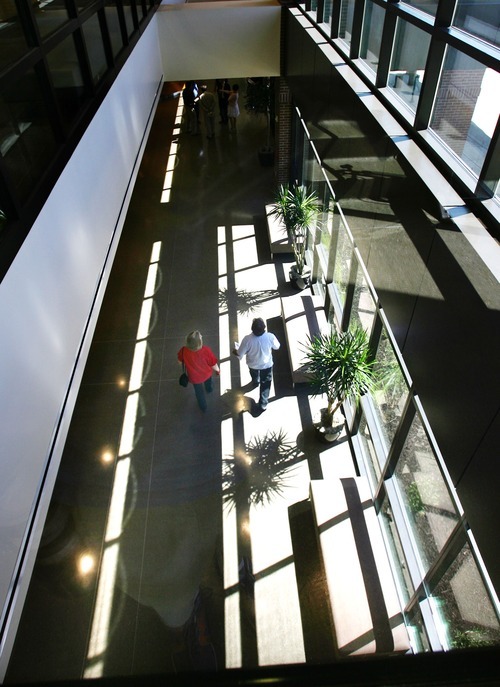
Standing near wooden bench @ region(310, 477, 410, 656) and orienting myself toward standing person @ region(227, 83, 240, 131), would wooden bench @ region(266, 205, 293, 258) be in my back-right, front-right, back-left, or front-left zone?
front-right

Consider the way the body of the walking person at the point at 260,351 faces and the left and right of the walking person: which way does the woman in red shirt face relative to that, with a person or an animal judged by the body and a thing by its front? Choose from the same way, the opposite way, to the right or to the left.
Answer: the same way

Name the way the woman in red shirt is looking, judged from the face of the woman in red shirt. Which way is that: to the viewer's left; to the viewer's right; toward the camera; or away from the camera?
away from the camera

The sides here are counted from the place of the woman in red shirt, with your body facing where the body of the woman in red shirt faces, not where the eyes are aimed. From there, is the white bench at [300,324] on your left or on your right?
on your right

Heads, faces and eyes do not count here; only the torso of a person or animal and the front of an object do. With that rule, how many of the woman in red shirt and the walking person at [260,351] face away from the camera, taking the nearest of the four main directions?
2

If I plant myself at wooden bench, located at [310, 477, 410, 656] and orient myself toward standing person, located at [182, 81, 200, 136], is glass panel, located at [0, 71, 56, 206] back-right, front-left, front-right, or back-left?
front-left

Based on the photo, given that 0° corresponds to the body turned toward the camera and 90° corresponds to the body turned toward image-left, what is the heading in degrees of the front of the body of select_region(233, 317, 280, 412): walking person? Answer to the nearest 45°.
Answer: approximately 180°

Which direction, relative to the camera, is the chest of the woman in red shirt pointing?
away from the camera

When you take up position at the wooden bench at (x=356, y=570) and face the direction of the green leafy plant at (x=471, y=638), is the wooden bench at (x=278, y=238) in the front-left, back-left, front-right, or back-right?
back-left

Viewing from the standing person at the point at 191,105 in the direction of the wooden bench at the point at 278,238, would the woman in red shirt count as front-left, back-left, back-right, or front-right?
front-right
